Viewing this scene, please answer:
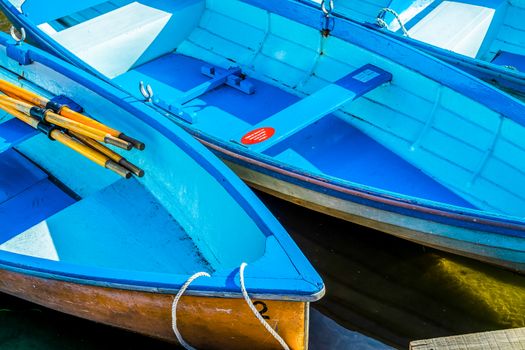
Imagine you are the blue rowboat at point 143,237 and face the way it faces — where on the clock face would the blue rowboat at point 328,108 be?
the blue rowboat at point 328,108 is roughly at 9 o'clock from the blue rowboat at point 143,237.

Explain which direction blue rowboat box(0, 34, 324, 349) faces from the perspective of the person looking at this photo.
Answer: facing the viewer and to the right of the viewer

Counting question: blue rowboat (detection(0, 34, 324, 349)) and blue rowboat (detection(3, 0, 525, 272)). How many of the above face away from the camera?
0

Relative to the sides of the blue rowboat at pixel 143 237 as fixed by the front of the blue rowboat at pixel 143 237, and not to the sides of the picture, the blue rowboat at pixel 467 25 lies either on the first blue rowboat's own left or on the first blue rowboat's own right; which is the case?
on the first blue rowboat's own left
